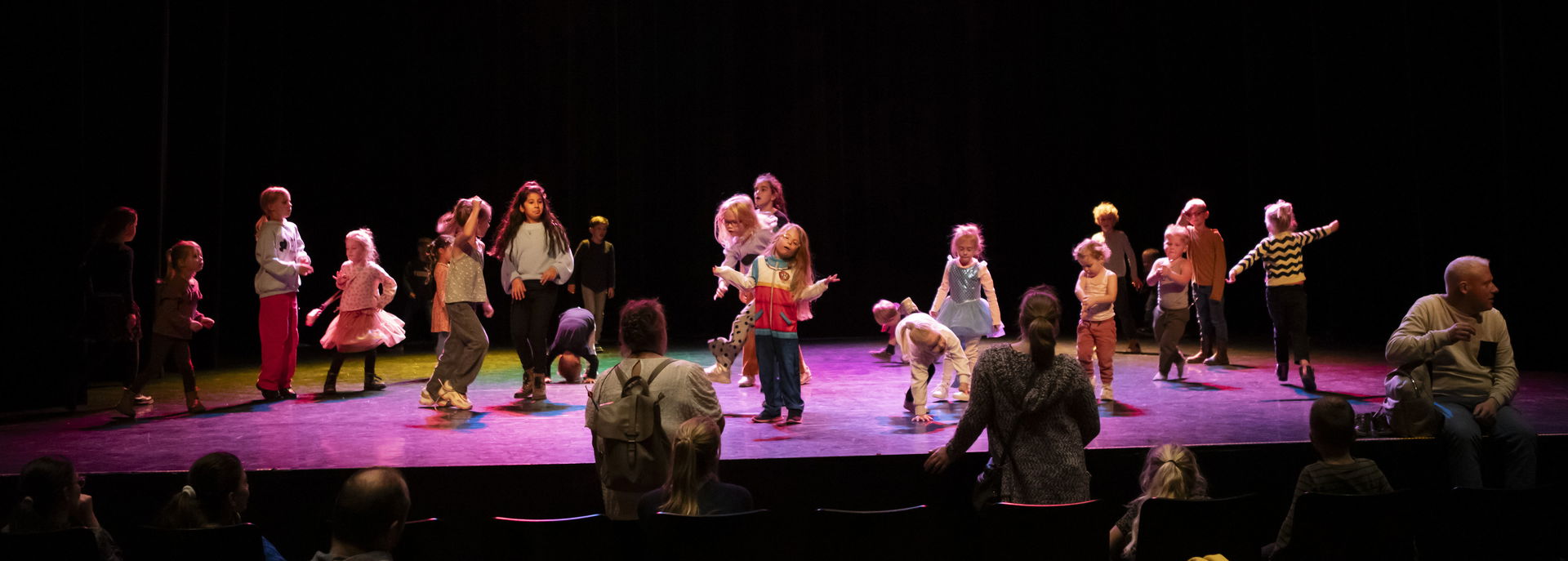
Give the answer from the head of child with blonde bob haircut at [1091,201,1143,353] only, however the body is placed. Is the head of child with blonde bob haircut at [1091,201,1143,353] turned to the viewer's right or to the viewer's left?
to the viewer's left

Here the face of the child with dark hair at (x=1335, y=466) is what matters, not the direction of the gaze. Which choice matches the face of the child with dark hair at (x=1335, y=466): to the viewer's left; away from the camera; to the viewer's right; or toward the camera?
away from the camera

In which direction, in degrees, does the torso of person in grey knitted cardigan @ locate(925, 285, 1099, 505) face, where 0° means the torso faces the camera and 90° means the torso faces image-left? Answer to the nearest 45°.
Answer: approximately 180°

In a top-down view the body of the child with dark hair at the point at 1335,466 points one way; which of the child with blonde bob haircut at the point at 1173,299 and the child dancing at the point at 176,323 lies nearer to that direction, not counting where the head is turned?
the child with blonde bob haircut

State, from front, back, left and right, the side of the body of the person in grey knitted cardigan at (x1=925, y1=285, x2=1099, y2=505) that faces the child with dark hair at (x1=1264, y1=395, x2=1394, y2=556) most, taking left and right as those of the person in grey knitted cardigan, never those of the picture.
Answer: right

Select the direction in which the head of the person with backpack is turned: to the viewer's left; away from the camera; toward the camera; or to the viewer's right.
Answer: away from the camera

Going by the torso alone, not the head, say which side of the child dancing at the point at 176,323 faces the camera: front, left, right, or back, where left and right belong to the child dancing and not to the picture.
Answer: right
